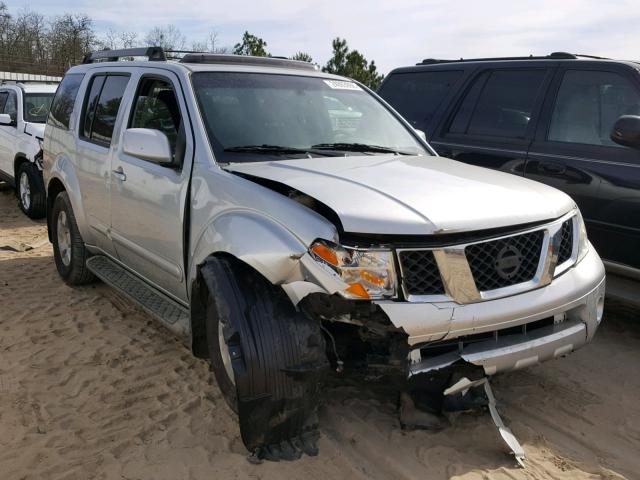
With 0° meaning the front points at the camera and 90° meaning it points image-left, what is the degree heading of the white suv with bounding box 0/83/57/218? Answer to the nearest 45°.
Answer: approximately 315°

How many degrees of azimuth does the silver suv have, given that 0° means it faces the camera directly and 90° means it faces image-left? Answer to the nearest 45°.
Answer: approximately 315°

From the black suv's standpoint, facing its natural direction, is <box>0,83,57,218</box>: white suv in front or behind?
behind

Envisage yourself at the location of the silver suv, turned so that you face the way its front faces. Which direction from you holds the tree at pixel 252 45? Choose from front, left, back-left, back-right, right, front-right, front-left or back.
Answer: back-left

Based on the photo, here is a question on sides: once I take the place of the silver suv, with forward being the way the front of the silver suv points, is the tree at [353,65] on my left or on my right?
on my left

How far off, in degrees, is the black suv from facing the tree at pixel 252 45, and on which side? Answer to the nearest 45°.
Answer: approximately 180°

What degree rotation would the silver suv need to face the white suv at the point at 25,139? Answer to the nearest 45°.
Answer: approximately 180°

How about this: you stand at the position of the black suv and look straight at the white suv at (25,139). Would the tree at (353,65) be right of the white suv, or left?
right
